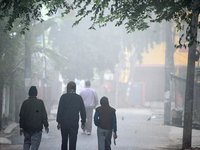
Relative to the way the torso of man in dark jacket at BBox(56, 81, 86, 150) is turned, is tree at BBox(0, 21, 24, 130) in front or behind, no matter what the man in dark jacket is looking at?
in front

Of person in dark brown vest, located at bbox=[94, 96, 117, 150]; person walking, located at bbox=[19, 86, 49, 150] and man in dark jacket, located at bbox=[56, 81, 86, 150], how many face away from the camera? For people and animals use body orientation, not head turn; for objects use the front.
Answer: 3

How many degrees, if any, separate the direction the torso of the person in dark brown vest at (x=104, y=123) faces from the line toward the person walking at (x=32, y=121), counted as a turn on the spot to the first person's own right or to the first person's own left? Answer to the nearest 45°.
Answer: approximately 90° to the first person's own left

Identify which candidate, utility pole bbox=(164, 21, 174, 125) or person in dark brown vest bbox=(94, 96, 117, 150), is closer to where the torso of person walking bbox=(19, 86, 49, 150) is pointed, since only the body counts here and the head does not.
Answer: the utility pole

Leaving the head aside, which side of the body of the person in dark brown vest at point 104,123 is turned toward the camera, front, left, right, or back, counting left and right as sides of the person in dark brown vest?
back

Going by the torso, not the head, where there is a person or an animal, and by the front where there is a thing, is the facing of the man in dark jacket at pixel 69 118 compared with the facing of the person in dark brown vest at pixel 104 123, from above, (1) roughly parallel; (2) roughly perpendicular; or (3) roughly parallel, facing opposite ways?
roughly parallel

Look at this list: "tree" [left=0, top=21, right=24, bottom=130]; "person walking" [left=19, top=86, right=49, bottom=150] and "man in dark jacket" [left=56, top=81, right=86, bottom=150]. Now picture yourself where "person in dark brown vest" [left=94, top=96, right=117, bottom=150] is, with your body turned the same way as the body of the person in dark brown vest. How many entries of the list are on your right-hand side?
0

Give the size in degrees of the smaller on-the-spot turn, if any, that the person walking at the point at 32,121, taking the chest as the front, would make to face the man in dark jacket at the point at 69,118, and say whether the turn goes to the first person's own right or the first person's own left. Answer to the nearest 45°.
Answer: approximately 90° to the first person's own right

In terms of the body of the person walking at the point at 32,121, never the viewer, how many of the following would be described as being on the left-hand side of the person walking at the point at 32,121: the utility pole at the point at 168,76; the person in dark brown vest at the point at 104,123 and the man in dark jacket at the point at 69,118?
0

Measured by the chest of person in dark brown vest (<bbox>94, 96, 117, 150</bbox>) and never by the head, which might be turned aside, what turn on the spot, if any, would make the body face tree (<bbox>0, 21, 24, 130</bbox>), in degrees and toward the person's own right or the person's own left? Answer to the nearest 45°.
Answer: approximately 45° to the person's own left

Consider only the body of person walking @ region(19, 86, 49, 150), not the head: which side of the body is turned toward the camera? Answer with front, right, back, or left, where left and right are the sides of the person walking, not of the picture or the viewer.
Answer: back

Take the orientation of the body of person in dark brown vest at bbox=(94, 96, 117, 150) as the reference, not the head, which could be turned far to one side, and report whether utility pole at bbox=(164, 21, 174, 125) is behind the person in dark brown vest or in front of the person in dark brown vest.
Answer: in front

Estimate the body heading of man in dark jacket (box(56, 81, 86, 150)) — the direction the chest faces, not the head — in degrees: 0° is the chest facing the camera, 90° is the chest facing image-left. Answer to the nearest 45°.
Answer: approximately 180°

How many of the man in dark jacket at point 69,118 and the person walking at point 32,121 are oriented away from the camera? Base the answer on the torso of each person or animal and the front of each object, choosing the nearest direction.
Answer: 2

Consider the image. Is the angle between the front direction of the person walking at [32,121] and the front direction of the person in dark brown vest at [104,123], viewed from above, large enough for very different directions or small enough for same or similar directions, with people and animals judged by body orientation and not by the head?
same or similar directions
